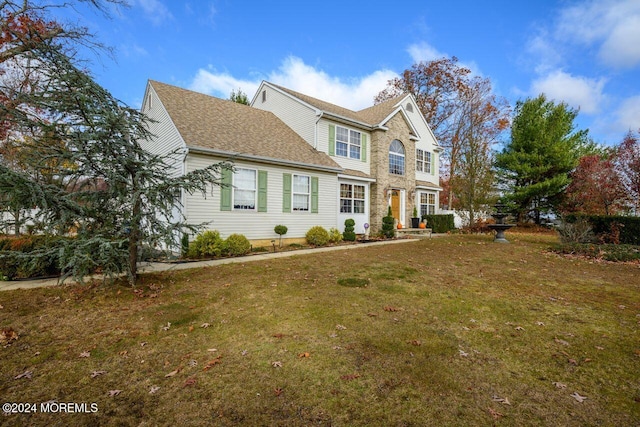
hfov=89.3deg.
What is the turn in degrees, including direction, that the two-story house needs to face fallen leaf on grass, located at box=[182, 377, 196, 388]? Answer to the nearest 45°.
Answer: approximately 45° to its right

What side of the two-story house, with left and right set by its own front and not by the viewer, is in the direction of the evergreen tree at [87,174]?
right

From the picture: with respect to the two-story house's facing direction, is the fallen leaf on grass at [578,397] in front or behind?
in front

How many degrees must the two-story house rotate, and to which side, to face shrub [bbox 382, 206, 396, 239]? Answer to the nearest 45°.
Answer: approximately 45° to its left

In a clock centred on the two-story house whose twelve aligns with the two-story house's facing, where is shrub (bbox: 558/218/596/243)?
The shrub is roughly at 11 o'clock from the two-story house.

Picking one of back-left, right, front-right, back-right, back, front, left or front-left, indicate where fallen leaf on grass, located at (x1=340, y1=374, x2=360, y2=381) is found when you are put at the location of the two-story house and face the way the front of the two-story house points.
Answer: front-right

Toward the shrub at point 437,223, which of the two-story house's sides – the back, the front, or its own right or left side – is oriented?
left

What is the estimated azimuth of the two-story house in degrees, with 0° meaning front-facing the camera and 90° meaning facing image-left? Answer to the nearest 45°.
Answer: approximately 315°

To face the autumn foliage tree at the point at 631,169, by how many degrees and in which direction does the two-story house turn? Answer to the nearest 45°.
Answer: approximately 45° to its left

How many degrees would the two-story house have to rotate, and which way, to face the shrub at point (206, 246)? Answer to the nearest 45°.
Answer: approximately 90° to its right
